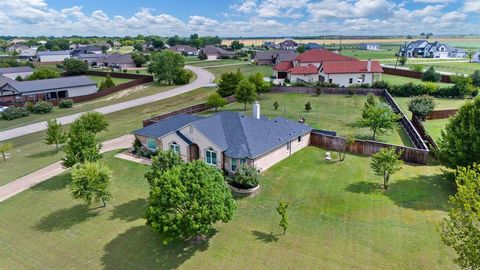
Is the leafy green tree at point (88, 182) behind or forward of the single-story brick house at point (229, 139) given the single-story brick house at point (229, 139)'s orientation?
forward

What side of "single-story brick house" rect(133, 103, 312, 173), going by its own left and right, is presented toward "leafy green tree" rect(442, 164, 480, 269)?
left

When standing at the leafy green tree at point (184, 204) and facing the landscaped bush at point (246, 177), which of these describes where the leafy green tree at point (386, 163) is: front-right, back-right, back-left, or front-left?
front-right

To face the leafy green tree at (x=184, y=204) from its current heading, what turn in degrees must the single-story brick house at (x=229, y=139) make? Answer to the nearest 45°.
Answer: approximately 45° to its left

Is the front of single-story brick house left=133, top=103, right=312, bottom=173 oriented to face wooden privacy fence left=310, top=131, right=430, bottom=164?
no

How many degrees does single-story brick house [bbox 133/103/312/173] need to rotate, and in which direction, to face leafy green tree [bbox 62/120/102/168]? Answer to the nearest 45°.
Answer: approximately 45° to its right

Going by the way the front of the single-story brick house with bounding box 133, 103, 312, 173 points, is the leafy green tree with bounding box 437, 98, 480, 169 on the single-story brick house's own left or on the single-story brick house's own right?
on the single-story brick house's own left

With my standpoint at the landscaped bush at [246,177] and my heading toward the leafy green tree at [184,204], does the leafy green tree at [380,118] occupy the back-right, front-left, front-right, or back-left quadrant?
back-left

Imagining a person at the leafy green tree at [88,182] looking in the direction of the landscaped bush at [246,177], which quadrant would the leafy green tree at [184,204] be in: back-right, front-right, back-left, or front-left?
front-right

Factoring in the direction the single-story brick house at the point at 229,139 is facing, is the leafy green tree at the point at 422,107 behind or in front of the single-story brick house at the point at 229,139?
behind

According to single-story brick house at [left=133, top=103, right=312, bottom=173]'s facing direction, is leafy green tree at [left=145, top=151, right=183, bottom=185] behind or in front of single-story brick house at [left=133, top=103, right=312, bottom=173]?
in front

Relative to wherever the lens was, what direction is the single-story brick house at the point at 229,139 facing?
facing the viewer and to the left of the viewer

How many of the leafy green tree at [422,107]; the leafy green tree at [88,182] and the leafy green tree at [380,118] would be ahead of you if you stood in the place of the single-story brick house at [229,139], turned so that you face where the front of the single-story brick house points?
1

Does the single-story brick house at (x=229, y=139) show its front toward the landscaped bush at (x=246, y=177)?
no
